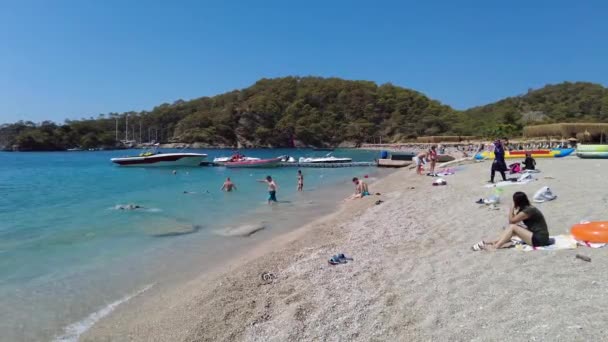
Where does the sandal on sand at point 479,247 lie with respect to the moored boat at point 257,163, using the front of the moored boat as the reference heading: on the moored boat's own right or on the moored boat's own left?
on the moored boat's own right

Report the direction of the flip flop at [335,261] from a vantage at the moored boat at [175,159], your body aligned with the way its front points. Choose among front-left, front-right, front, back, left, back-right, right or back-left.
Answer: right

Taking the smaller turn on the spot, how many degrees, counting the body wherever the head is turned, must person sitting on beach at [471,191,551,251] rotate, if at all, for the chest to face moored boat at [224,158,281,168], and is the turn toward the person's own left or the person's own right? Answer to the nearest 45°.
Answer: approximately 45° to the person's own right

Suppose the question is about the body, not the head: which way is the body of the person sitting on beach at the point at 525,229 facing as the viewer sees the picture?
to the viewer's left

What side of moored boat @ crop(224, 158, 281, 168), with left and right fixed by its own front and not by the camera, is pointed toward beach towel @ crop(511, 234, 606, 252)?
right

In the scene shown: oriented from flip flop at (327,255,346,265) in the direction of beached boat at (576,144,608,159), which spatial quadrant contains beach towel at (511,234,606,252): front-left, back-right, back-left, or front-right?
front-right

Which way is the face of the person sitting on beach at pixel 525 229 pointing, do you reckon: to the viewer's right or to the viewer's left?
to the viewer's left

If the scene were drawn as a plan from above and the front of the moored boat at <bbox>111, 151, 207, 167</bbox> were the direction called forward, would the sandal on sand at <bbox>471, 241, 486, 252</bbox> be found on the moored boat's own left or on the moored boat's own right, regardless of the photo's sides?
on the moored boat's own right

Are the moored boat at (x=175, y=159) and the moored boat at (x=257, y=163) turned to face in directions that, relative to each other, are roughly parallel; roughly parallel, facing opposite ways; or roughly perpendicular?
roughly parallel
